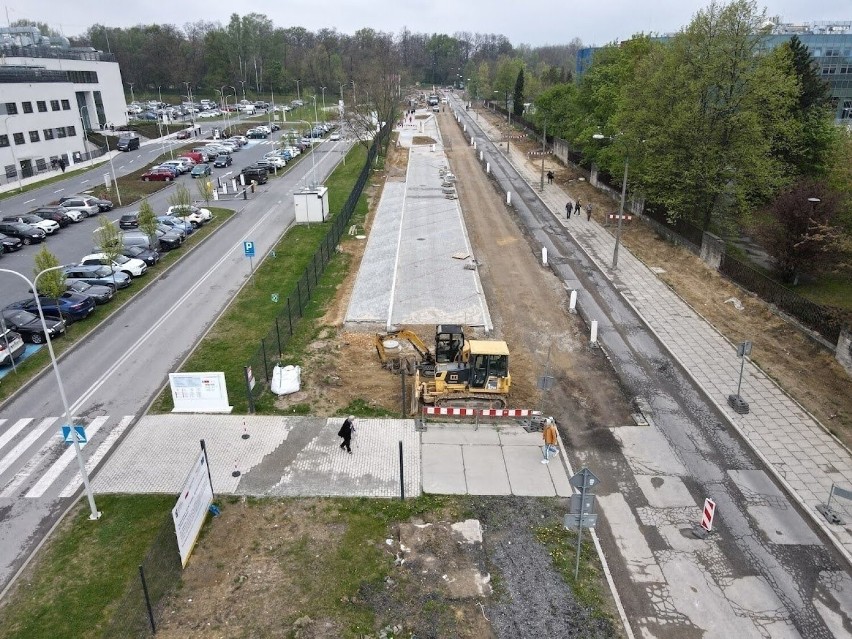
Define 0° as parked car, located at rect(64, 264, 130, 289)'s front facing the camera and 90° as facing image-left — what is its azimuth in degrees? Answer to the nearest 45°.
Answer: approximately 315°

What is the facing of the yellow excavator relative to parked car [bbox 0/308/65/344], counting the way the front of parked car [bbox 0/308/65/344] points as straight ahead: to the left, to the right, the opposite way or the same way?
the opposite way

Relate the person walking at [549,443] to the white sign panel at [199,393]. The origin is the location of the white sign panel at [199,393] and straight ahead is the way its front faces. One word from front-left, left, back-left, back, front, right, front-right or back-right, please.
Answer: front-left

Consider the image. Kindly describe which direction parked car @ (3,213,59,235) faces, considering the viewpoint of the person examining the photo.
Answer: facing the viewer and to the right of the viewer

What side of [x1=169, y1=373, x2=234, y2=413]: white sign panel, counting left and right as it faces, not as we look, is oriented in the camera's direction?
front

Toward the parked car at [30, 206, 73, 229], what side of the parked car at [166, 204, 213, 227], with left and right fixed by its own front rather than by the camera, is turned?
back

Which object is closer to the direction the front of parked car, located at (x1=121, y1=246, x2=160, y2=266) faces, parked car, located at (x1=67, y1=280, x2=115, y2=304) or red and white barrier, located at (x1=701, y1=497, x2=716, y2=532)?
the red and white barrier

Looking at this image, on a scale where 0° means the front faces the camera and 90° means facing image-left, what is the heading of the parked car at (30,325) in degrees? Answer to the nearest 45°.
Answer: approximately 315°

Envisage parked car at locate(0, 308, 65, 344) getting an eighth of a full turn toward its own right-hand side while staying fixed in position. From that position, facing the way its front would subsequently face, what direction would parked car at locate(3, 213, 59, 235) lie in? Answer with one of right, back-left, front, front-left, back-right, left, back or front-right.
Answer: back

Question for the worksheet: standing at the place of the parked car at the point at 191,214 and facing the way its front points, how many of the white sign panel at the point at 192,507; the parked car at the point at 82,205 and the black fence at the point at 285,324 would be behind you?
1

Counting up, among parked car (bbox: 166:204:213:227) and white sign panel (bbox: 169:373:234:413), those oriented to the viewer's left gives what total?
0

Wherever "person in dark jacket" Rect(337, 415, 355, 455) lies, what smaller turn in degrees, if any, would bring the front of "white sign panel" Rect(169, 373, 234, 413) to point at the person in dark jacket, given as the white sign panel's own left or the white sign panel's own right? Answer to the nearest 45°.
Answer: approximately 45° to the white sign panel's own left

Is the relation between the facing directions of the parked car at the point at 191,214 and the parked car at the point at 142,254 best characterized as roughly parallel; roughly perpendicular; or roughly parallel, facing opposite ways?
roughly parallel

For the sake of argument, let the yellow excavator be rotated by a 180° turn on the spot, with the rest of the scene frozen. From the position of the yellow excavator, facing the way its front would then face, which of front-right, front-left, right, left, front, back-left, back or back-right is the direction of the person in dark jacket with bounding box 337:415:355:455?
back-right

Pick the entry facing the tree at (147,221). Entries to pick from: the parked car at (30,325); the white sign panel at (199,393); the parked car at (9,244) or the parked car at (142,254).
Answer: the parked car at (9,244)

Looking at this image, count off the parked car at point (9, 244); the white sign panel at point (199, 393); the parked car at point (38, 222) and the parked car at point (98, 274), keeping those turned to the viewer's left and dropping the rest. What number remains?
0

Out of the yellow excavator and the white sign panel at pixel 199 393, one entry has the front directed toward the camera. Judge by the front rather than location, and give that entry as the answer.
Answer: the white sign panel

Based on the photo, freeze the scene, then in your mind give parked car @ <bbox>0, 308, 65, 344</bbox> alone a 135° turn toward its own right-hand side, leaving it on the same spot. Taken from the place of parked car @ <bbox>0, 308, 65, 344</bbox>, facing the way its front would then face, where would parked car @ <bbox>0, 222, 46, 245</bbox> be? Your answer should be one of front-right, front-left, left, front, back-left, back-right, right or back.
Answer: right
